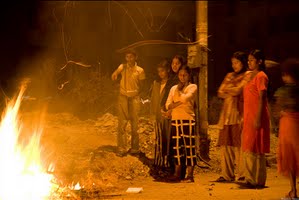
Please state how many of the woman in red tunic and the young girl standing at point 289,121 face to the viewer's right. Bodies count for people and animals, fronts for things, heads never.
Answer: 0

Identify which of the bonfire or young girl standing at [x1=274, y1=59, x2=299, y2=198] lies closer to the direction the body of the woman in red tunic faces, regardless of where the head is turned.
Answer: the bonfire

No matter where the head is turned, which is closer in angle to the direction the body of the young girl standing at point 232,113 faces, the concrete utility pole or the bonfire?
the bonfire

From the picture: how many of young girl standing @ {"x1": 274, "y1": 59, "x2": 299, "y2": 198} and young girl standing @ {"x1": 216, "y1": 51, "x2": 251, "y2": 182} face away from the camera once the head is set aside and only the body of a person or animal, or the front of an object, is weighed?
0

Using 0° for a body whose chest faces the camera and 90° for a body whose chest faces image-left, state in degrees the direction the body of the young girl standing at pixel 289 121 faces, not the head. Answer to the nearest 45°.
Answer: approximately 45°

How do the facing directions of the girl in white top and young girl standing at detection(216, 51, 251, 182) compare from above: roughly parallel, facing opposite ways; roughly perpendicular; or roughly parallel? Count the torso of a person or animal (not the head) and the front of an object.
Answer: roughly parallel

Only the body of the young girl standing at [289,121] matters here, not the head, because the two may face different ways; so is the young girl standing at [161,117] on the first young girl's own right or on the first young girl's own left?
on the first young girl's own right

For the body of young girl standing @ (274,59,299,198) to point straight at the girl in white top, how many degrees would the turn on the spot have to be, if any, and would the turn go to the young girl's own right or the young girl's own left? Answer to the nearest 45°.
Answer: approximately 90° to the young girl's own right

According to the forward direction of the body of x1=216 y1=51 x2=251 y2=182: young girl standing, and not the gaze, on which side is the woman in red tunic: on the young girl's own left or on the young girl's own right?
on the young girl's own left

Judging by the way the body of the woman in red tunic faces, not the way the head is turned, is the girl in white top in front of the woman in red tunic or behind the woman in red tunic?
in front

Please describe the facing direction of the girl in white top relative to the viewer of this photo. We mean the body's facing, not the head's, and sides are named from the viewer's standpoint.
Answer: facing the viewer and to the left of the viewer

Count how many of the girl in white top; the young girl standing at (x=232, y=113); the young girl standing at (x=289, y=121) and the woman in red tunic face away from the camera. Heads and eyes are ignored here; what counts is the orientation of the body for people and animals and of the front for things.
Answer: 0

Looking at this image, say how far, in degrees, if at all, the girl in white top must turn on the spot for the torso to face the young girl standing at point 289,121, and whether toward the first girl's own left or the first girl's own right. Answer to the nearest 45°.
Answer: approximately 90° to the first girl's own left

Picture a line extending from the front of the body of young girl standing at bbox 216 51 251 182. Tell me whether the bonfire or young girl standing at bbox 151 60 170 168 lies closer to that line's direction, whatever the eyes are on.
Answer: the bonfire

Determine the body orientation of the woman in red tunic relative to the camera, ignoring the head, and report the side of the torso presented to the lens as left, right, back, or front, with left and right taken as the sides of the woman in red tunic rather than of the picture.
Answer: left

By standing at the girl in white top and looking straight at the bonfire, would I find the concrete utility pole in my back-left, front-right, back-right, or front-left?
back-right

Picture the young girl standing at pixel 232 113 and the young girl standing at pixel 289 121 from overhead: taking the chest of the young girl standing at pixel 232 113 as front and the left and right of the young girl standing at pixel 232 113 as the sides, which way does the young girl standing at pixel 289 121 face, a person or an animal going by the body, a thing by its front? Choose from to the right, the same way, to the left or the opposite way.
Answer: the same way
